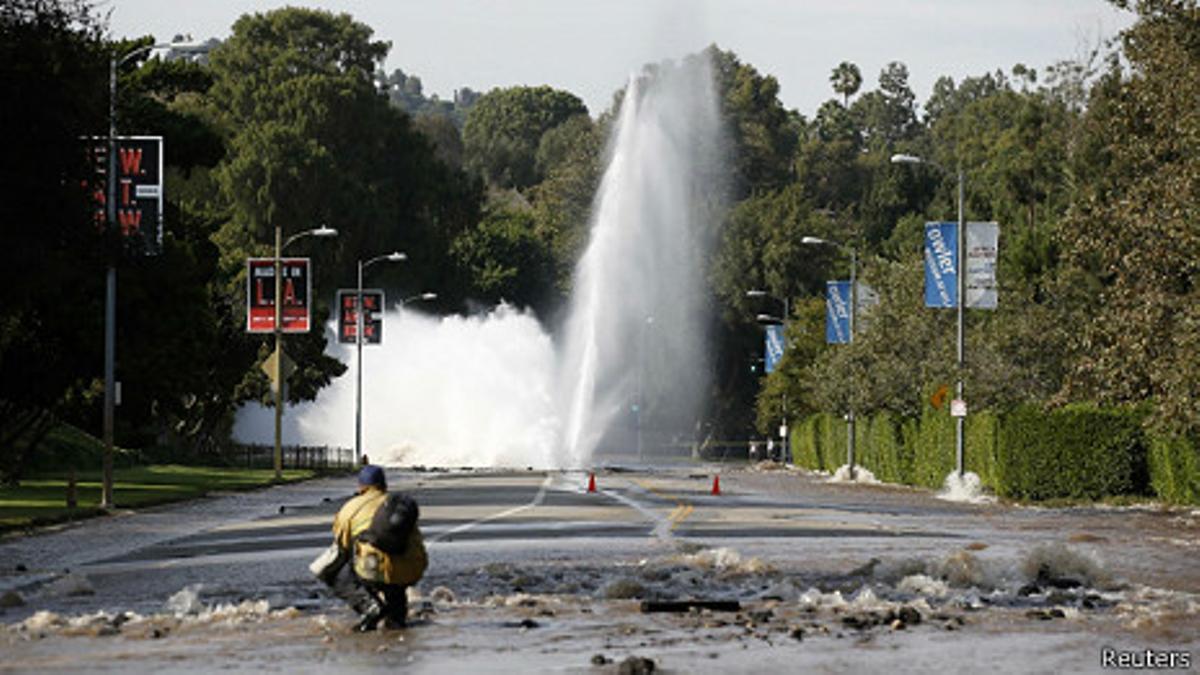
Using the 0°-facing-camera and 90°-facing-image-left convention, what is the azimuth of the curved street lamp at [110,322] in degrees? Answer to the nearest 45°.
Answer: approximately 270°

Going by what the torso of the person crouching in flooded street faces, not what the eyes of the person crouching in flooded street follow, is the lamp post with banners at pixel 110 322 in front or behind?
in front

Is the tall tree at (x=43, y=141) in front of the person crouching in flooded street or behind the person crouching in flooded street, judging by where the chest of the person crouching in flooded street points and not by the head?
in front

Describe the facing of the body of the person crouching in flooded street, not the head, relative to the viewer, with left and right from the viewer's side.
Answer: facing away from the viewer and to the left of the viewer
